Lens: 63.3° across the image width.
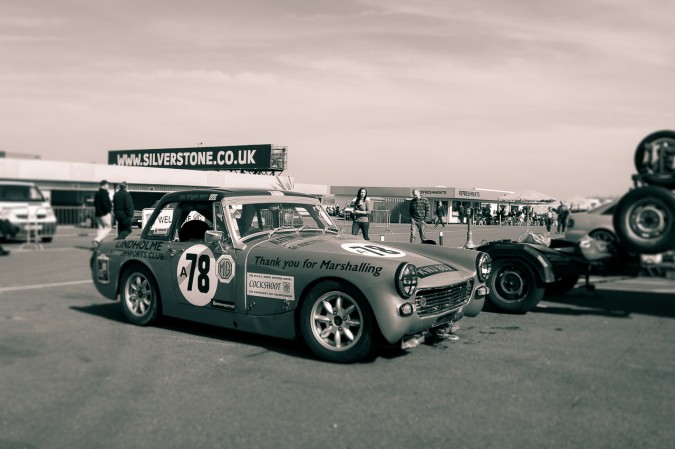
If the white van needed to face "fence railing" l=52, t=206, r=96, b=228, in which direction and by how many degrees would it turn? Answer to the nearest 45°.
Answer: approximately 135° to its left

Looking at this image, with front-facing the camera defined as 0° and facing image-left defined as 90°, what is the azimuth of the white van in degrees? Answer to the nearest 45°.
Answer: approximately 315°

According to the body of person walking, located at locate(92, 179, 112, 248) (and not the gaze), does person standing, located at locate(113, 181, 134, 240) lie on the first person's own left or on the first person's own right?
on the first person's own right
